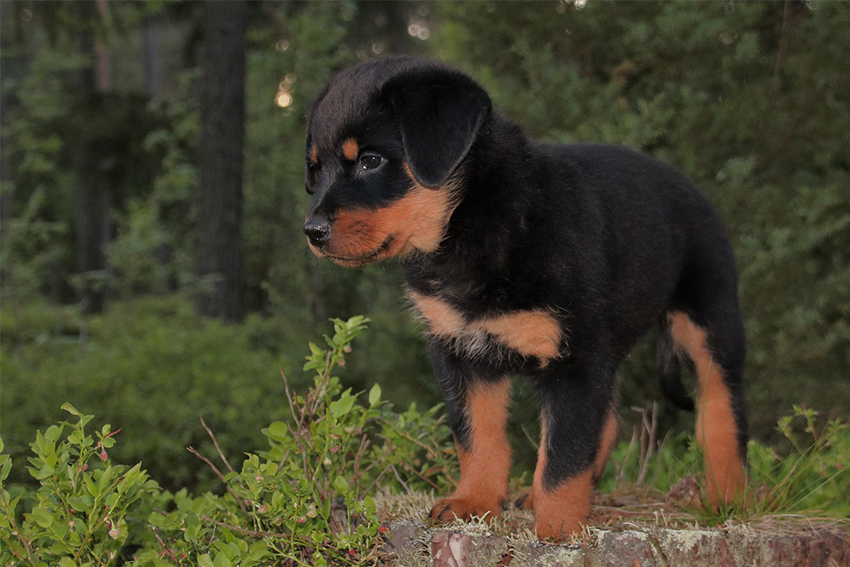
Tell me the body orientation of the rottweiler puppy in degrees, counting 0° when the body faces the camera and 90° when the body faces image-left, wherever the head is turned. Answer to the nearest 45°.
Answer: approximately 45°

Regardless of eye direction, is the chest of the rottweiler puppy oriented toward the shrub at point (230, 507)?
yes

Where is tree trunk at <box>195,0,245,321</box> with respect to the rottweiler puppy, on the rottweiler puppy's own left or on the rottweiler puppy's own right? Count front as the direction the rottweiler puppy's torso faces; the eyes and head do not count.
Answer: on the rottweiler puppy's own right

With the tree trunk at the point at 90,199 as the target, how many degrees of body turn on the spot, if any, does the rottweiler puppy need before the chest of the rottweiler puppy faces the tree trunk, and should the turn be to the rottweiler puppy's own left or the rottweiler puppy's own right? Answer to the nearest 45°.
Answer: approximately 90° to the rottweiler puppy's own right

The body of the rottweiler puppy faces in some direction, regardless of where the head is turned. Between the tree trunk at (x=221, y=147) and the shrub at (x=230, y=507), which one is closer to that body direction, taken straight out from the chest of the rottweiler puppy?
the shrub

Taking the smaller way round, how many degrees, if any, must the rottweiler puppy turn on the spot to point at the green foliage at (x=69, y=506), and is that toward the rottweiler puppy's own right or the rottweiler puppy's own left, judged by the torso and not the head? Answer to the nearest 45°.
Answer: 0° — it already faces it

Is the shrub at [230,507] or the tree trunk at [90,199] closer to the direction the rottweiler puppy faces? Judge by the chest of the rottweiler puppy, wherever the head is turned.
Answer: the shrub

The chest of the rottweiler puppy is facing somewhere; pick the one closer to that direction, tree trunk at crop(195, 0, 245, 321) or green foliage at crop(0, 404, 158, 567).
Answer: the green foliage
